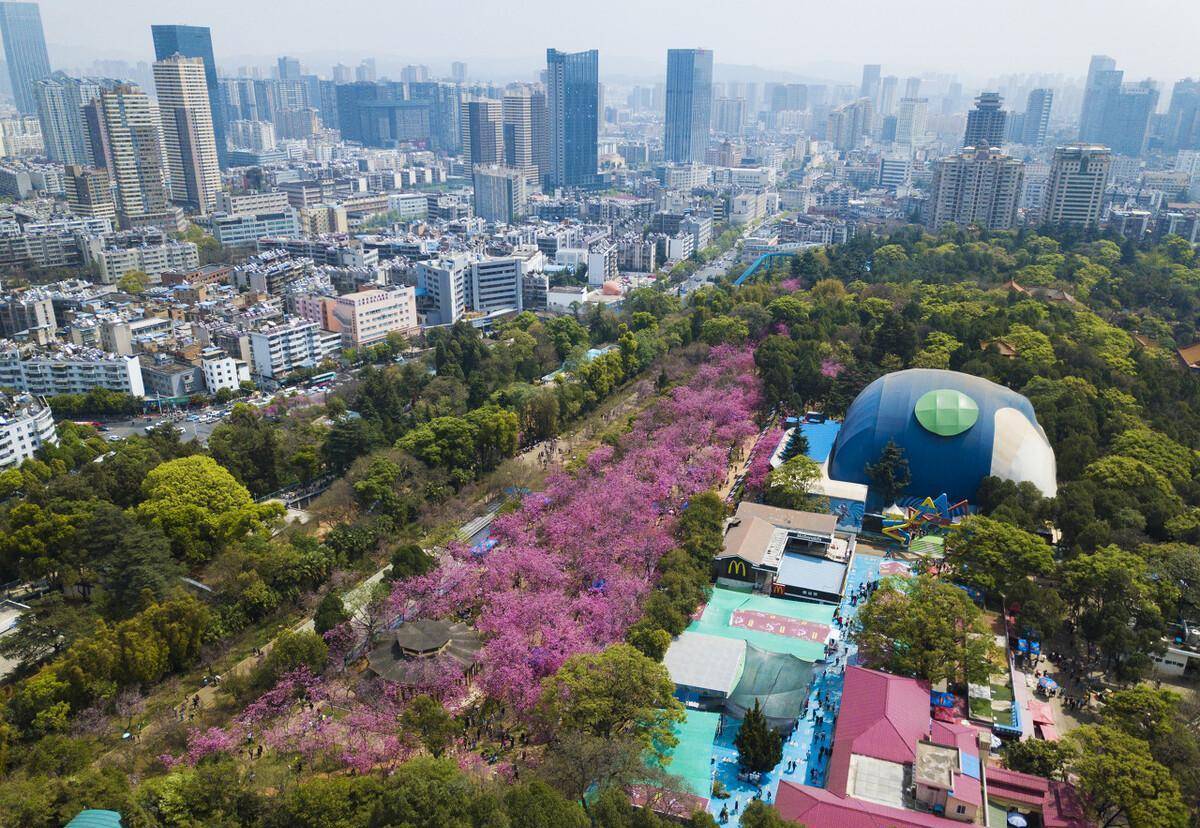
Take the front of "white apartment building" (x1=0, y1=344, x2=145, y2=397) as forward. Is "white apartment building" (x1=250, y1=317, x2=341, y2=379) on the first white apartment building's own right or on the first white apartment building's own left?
on the first white apartment building's own left

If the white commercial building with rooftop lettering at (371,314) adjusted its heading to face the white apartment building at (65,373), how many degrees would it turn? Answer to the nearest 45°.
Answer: approximately 90° to its right

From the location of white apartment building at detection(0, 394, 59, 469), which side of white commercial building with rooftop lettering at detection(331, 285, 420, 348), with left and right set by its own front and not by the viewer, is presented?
right

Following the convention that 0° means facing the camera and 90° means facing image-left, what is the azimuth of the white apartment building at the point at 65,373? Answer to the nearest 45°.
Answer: approximately 0°

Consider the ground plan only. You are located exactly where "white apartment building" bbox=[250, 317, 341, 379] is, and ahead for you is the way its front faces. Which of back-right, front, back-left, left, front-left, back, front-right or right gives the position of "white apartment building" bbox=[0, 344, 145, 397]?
back-right

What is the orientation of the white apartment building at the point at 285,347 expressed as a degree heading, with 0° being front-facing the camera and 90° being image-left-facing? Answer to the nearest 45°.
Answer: approximately 315°

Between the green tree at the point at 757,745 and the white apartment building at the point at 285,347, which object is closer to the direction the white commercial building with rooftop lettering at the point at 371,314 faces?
the green tree
